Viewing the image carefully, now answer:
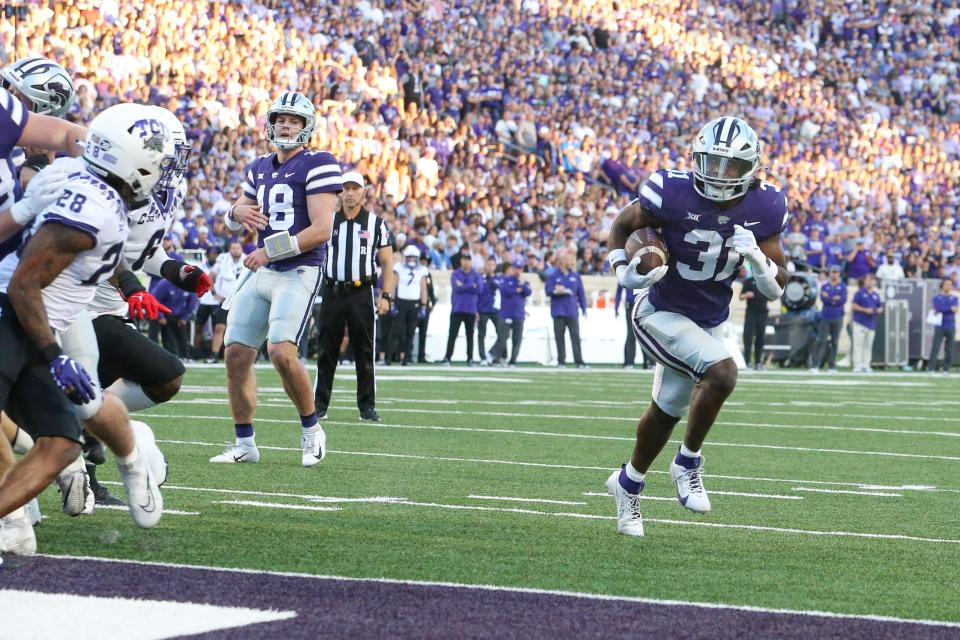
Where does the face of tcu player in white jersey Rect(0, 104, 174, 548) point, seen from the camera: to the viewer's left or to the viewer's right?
to the viewer's right

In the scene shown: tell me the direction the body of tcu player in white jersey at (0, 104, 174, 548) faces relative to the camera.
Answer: to the viewer's right

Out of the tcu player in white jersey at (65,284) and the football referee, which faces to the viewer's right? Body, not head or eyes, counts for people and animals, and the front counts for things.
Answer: the tcu player in white jersey

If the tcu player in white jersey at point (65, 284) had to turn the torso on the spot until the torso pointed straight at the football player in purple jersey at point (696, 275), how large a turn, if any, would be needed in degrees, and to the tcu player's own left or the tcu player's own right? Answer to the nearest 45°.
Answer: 0° — they already face them

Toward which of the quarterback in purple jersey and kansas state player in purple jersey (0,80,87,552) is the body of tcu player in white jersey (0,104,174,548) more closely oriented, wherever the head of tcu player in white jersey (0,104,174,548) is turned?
the quarterback in purple jersey

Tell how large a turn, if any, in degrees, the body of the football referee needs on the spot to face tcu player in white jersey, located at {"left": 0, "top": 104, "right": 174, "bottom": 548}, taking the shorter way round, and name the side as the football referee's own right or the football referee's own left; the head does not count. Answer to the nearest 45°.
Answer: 0° — they already face them
